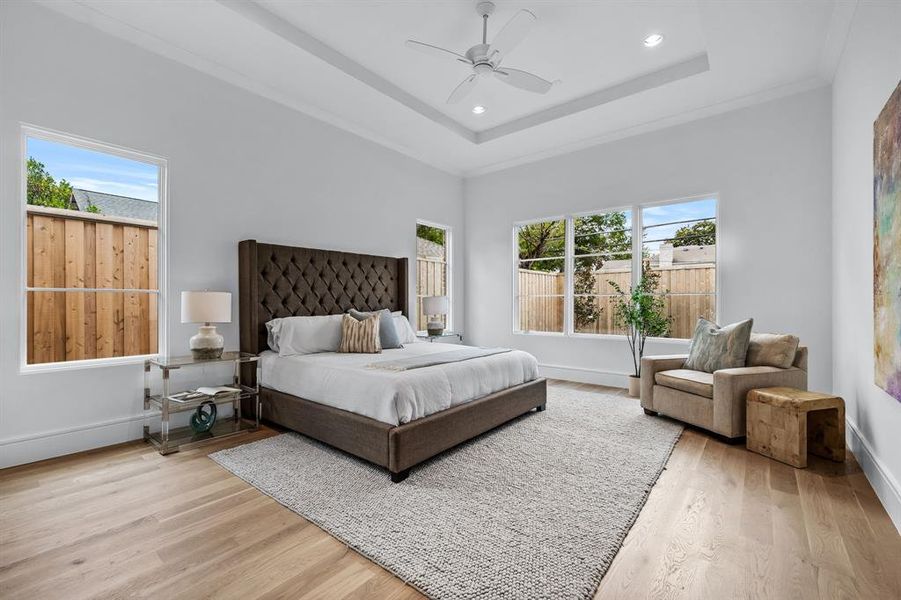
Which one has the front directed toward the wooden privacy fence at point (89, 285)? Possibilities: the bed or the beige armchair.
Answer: the beige armchair

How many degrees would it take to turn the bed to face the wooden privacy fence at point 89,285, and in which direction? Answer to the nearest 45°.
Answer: approximately 135° to its right

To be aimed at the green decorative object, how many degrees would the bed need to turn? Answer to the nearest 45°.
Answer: approximately 135° to its right

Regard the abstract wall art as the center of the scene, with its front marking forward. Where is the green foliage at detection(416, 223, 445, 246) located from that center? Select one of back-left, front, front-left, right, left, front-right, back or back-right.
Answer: front

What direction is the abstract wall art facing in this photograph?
to the viewer's left

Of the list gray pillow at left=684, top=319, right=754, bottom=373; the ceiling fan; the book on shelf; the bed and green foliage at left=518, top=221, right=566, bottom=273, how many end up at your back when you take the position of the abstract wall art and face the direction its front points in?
0

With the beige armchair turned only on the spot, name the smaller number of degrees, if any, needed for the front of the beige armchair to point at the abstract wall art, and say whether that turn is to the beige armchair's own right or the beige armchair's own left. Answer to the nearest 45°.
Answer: approximately 90° to the beige armchair's own left

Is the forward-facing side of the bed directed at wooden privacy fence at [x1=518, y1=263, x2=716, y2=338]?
no

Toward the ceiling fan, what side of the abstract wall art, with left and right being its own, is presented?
front

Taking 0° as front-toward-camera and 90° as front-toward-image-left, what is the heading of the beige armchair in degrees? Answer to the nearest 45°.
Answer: approximately 45°

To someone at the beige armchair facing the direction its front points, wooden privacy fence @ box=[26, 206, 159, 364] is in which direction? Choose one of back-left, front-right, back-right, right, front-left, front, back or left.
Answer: front

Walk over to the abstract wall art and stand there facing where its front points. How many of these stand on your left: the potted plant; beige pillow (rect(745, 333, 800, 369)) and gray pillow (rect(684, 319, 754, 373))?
0

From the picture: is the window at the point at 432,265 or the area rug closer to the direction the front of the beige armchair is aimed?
the area rug

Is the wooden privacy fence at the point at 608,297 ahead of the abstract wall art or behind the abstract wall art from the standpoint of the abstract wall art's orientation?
ahead

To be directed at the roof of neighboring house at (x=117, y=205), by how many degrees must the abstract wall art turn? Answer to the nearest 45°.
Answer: approximately 45° to its left

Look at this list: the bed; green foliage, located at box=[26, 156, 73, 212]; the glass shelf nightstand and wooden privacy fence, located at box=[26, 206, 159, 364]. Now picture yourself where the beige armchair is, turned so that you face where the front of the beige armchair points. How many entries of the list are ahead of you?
4

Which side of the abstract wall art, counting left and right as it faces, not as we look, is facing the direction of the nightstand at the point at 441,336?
front

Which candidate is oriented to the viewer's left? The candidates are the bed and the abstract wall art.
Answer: the abstract wall art

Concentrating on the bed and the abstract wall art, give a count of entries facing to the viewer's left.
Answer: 1

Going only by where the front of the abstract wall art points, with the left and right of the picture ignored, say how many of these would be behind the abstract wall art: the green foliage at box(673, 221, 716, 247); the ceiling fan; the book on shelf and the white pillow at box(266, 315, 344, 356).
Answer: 0
